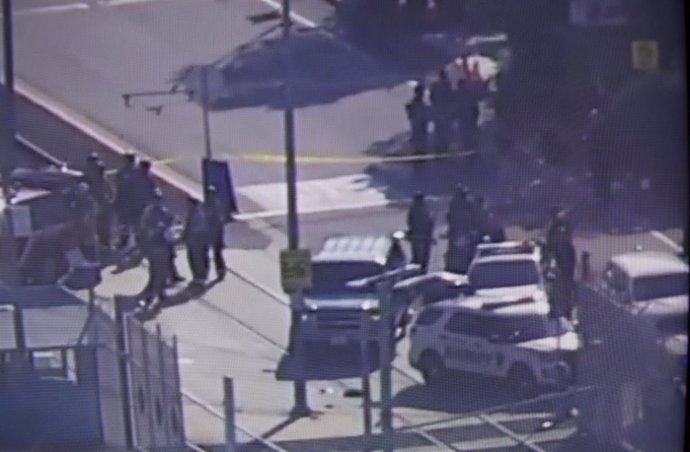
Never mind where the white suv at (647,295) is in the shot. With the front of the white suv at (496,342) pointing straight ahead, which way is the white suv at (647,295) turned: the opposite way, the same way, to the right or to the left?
the same way

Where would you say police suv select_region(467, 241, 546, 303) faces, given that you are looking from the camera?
facing the viewer

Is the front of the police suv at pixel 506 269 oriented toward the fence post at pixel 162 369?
no
